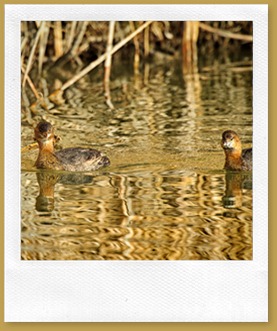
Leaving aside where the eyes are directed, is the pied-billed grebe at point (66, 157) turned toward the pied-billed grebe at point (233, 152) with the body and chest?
no

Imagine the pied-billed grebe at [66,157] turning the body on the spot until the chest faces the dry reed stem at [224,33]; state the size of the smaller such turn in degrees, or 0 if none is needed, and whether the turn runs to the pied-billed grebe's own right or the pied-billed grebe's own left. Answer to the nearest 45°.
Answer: approximately 135° to the pied-billed grebe's own right

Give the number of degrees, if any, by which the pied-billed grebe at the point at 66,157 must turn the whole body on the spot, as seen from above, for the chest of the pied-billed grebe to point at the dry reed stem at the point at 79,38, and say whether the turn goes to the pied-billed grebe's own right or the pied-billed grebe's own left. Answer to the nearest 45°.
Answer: approximately 90° to the pied-billed grebe's own right

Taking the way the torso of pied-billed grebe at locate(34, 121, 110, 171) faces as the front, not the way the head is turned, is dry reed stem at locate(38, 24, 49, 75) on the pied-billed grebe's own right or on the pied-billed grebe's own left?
on the pied-billed grebe's own right

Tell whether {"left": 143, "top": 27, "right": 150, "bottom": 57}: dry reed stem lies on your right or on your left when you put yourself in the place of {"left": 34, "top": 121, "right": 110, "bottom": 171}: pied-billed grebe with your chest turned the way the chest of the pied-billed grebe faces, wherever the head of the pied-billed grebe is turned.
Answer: on your right

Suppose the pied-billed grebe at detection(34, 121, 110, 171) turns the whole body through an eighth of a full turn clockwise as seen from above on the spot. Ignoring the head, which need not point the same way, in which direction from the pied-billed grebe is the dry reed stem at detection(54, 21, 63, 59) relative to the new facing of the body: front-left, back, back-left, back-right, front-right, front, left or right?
front-right

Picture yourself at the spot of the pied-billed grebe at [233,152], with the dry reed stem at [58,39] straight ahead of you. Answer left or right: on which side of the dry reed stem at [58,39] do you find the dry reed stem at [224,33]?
right

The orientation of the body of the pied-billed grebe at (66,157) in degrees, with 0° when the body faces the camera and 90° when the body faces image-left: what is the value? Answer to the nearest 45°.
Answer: approximately 90°
